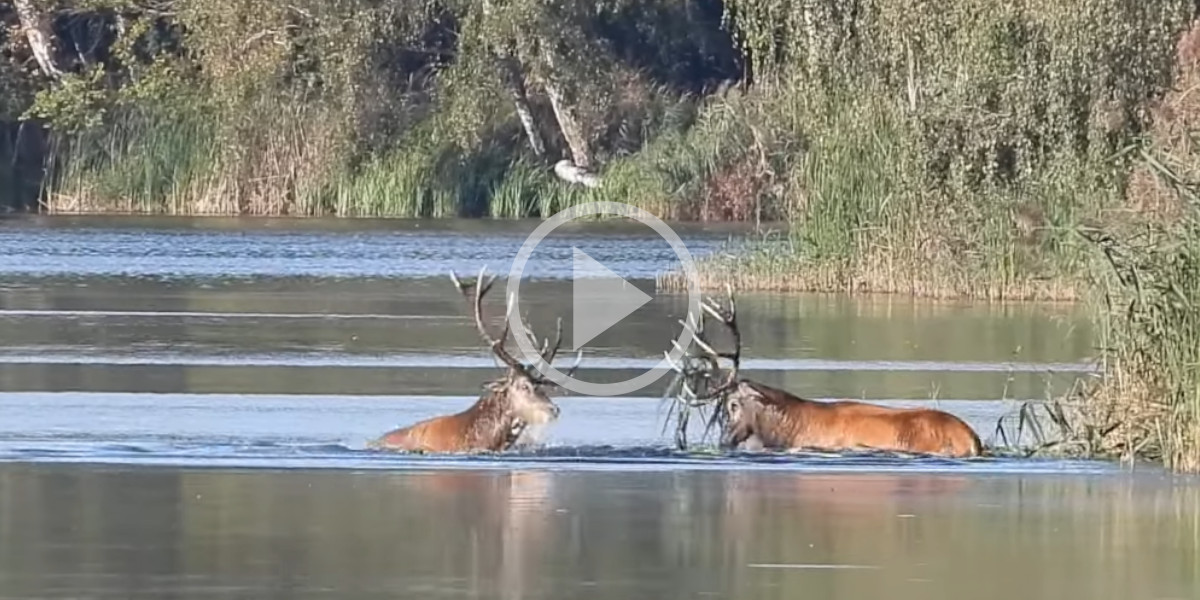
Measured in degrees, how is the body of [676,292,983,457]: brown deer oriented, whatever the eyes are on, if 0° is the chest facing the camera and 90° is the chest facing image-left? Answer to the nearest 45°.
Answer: approximately 90°

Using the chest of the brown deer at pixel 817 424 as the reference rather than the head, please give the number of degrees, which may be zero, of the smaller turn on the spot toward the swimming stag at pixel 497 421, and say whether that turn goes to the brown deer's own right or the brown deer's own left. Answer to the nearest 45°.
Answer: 0° — it already faces it
